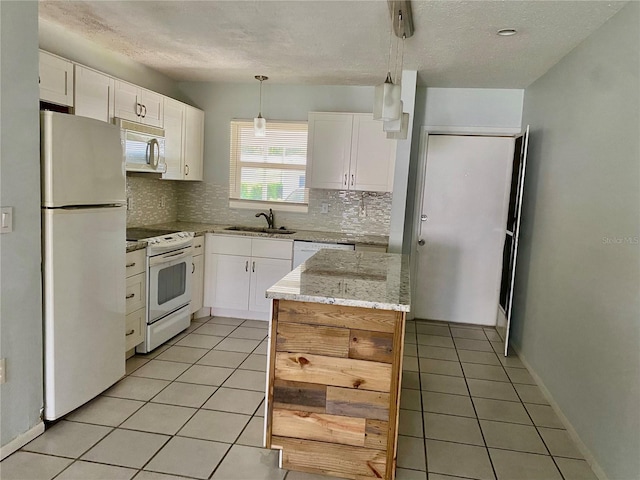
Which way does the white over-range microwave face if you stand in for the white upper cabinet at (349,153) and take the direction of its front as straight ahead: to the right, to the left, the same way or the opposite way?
to the left

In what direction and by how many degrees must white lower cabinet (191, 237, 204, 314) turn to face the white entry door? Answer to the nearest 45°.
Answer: approximately 45° to its left

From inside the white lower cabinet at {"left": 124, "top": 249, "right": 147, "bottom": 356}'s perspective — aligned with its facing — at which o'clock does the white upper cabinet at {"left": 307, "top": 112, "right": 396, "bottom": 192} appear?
The white upper cabinet is roughly at 10 o'clock from the white lower cabinet.

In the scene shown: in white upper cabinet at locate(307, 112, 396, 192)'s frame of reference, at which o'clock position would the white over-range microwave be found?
The white over-range microwave is roughly at 2 o'clock from the white upper cabinet.

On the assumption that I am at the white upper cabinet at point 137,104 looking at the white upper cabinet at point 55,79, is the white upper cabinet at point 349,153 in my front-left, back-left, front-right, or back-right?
back-left

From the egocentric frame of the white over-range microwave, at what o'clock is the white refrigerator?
The white refrigerator is roughly at 2 o'clock from the white over-range microwave.

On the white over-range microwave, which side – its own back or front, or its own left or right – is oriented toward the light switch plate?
right

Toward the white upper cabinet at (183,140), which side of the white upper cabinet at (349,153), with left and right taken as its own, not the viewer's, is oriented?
right

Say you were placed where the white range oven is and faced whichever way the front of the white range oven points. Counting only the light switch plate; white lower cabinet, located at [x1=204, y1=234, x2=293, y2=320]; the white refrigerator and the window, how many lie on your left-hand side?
2

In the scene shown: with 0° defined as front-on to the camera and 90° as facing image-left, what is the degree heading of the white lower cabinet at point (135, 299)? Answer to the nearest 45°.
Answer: approximately 315°
